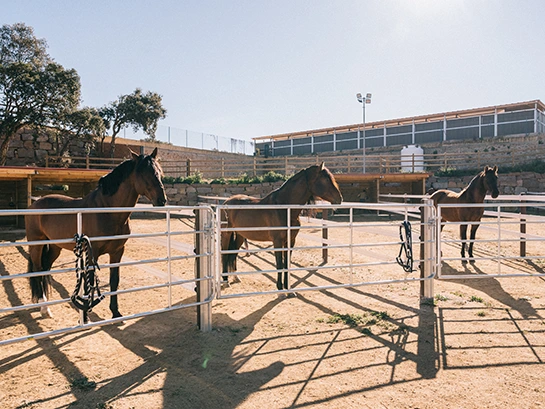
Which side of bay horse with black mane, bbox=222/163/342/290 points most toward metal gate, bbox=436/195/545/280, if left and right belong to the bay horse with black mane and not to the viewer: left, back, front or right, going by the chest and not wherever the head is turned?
front

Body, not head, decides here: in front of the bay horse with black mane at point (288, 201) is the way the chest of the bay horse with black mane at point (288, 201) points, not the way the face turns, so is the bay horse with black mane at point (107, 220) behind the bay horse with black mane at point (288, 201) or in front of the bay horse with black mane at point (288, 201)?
behind

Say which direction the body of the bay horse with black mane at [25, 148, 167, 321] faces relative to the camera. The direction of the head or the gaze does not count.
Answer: to the viewer's right

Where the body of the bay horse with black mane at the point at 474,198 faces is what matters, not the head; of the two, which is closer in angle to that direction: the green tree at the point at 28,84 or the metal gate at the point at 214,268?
the metal gate

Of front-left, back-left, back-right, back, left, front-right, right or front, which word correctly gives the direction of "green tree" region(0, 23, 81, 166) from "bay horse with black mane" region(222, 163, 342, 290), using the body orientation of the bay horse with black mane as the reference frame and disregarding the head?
back-left

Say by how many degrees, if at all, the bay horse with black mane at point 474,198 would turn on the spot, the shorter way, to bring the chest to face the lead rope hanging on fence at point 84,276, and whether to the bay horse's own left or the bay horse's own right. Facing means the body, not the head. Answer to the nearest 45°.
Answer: approximately 45° to the bay horse's own right

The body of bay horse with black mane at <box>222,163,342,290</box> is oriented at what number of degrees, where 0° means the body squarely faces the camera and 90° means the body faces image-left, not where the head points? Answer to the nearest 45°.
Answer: approximately 270°

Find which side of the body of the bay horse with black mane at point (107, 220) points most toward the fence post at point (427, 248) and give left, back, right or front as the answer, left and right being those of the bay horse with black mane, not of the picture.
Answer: front

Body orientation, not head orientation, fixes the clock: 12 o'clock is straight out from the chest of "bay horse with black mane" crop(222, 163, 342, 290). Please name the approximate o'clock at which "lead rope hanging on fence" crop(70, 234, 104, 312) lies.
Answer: The lead rope hanging on fence is roughly at 4 o'clock from the bay horse with black mane.

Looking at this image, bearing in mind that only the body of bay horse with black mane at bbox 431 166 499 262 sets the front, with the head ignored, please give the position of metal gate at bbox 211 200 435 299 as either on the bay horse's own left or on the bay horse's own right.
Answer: on the bay horse's own right

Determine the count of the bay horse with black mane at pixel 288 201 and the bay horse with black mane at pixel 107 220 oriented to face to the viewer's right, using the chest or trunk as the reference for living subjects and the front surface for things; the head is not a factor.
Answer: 2

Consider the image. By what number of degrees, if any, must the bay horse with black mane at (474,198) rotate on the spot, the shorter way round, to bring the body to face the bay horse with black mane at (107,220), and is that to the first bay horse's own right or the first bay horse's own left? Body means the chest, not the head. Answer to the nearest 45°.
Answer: approximately 90° to the first bay horse's own right

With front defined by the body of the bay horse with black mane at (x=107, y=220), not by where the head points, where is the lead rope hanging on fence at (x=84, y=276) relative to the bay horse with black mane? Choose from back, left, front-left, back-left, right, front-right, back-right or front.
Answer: right
